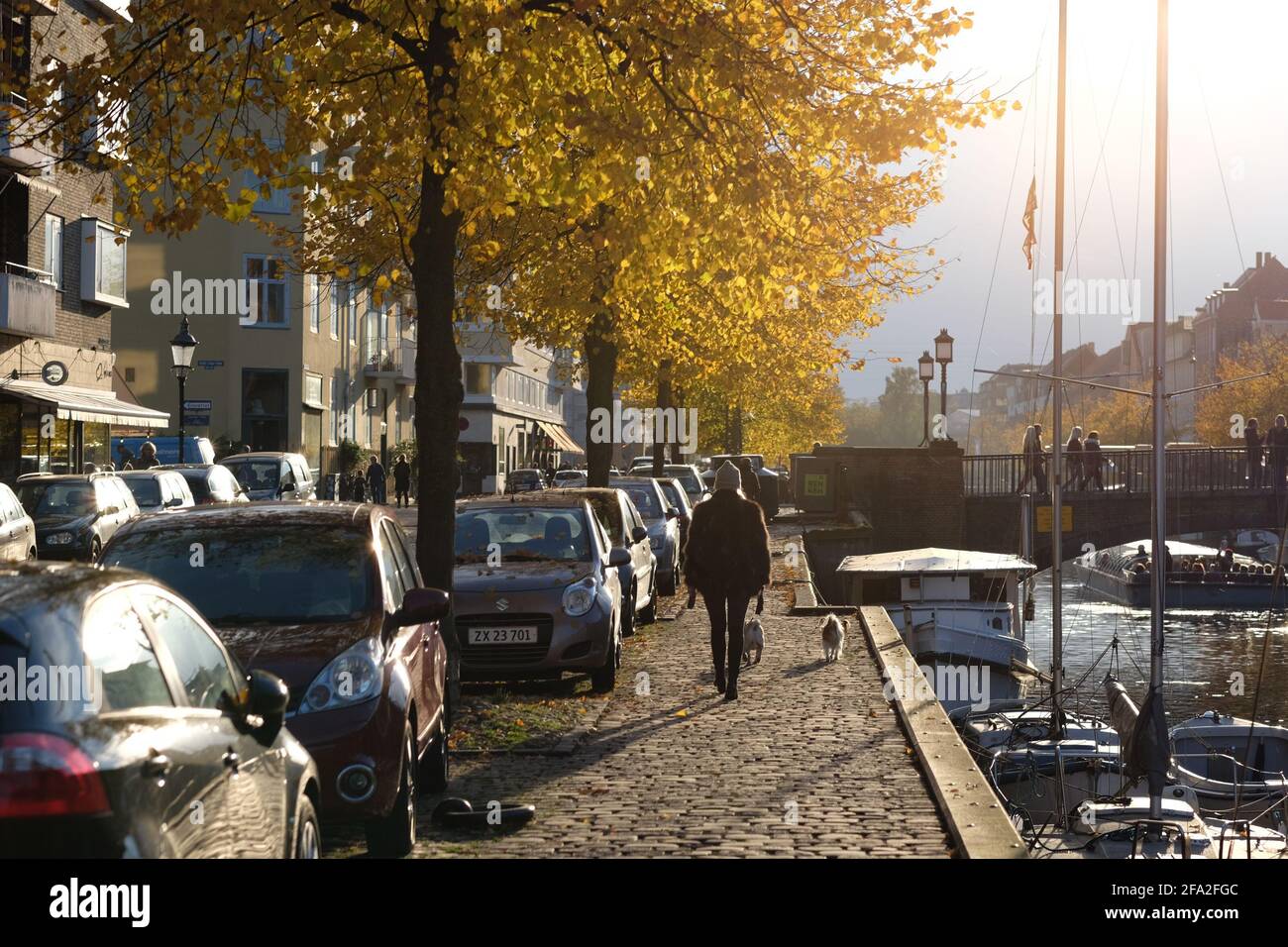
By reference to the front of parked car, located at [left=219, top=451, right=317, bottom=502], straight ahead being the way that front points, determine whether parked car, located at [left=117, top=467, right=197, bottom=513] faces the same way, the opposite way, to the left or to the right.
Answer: the same way

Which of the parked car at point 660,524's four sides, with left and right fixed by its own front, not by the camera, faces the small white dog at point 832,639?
front

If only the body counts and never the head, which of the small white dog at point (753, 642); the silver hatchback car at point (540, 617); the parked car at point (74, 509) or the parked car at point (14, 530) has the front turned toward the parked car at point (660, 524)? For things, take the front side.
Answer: the small white dog

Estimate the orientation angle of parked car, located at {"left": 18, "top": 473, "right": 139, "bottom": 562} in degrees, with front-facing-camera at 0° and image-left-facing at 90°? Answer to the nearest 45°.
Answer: approximately 45°

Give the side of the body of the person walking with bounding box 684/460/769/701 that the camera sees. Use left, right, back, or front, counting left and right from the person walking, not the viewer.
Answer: back

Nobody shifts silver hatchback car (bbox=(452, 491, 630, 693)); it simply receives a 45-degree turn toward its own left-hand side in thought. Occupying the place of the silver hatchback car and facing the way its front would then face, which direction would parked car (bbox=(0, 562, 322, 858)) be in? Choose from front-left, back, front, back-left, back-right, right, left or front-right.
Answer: front-right

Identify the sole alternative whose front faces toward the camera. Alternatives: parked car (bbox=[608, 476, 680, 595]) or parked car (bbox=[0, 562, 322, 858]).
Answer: parked car (bbox=[608, 476, 680, 595])

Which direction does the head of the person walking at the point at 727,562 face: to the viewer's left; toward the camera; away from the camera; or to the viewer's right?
away from the camera

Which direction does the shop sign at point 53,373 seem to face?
toward the camera

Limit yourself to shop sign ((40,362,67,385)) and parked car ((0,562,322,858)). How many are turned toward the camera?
1

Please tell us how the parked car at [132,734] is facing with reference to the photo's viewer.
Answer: facing away from the viewer and to the right of the viewer

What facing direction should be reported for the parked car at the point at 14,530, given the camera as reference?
facing the viewer and to the left of the viewer

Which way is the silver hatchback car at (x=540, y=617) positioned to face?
toward the camera
